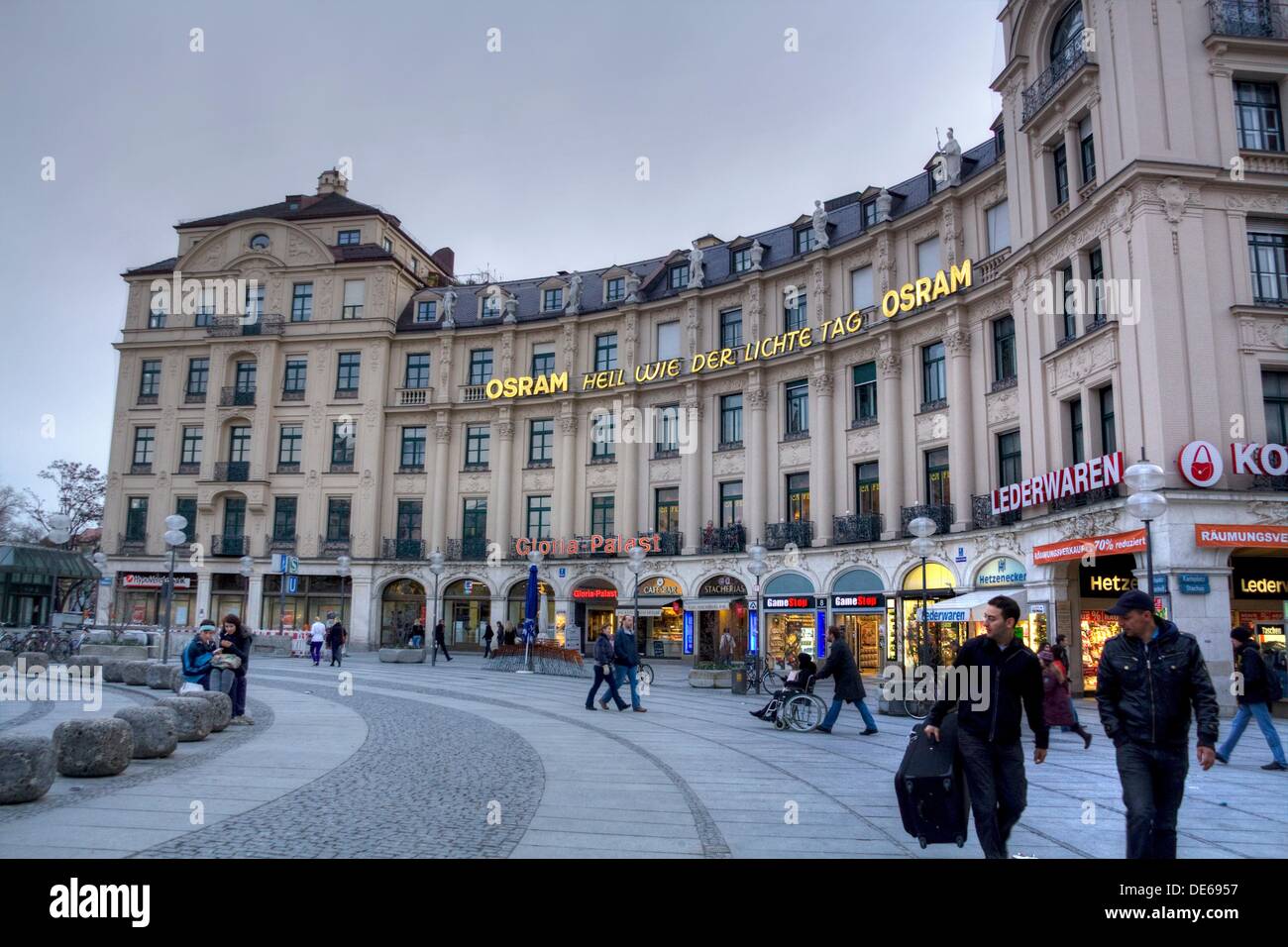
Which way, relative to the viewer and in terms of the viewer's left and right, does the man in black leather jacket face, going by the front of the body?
facing the viewer

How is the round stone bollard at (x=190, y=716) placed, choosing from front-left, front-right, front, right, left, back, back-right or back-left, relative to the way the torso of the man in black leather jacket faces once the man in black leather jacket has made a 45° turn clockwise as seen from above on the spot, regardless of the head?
front-right

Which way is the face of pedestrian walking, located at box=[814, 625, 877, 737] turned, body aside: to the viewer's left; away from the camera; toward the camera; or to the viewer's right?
to the viewer's left

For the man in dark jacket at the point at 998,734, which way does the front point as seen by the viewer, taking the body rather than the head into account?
toward the camera

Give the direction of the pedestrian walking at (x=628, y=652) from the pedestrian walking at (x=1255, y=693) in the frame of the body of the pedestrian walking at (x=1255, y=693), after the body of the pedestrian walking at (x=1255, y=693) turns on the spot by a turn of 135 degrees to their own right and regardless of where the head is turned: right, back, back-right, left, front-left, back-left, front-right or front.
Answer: back-left

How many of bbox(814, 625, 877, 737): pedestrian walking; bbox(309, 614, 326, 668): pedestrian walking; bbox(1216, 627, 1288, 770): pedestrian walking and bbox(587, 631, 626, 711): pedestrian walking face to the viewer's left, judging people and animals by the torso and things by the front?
2
